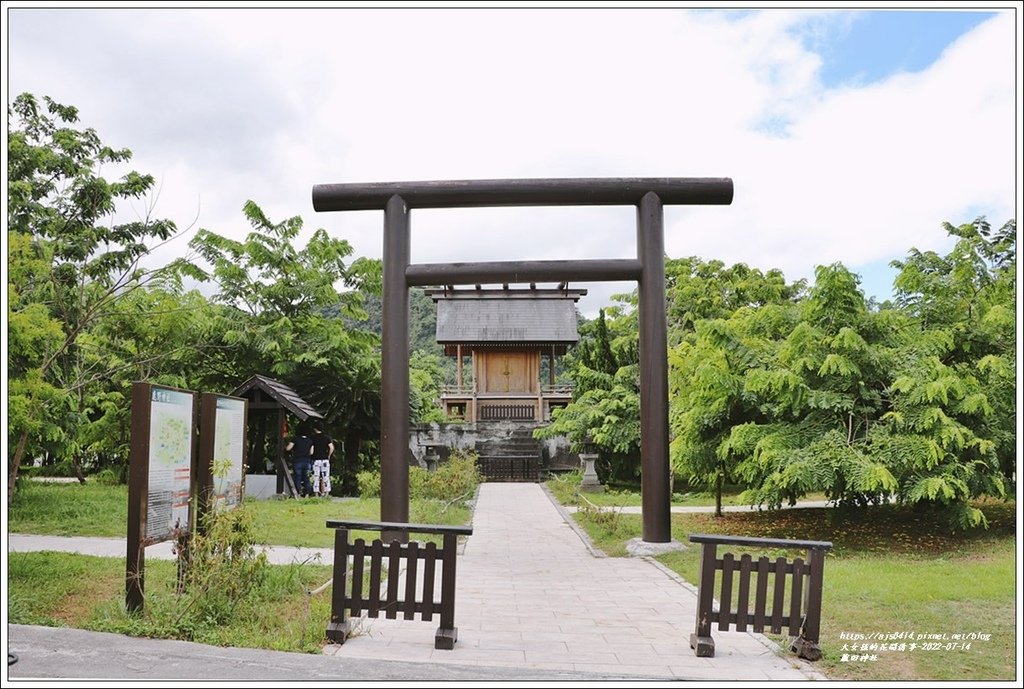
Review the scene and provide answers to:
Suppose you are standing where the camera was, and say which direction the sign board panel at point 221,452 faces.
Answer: facing the viewer and to the right of the viewer

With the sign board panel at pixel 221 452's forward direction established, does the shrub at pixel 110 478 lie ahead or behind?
behind

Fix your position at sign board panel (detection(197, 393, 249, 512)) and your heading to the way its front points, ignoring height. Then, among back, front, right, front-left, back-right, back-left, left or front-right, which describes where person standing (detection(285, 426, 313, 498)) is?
back-left

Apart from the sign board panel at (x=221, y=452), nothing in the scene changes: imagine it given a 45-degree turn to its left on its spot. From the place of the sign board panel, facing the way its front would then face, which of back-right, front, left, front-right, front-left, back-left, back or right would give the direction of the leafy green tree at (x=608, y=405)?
front-left

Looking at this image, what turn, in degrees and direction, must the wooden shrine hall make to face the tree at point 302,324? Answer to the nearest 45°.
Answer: approximately 45° to its right

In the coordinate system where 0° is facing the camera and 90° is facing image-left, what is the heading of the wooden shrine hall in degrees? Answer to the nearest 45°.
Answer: approximately 0°

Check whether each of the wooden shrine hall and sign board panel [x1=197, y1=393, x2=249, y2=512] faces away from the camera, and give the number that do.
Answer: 0

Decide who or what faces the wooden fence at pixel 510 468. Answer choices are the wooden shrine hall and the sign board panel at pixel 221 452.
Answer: the wooden shrine hall

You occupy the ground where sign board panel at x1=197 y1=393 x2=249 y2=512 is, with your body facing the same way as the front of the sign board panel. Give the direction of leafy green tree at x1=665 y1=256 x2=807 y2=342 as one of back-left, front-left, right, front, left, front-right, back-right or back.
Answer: left

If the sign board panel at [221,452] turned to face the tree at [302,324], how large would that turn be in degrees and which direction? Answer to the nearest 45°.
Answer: approximately 135° to its left

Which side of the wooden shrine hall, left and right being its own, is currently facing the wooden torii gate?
front

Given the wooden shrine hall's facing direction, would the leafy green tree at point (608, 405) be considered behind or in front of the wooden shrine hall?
in front

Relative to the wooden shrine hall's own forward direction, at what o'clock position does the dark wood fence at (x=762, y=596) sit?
The dark wood fence is roughly at 12 o'clock from the wooden shrine hall.

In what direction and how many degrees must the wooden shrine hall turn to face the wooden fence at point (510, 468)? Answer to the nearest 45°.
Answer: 0° — it already faces it
